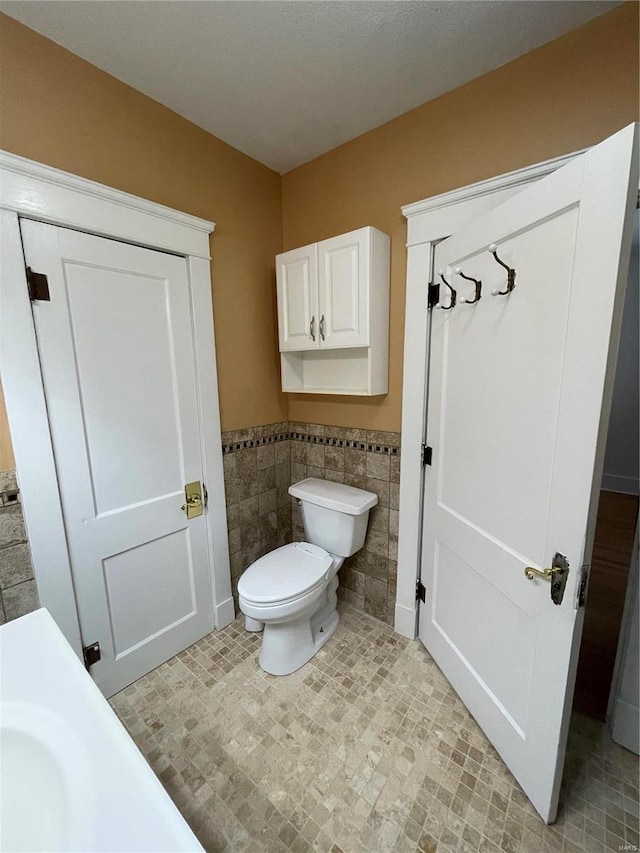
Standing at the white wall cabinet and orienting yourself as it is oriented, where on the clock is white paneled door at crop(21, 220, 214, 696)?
The white paneled door is roughly at 1 o'clock from the white wall cabinet.

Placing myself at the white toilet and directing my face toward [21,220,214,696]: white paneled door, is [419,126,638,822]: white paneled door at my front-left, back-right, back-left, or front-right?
back-left

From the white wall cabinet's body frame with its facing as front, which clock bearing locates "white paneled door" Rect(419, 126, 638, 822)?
The white paneled door is roughly at 9 o'clock from the white wall cabinet.
